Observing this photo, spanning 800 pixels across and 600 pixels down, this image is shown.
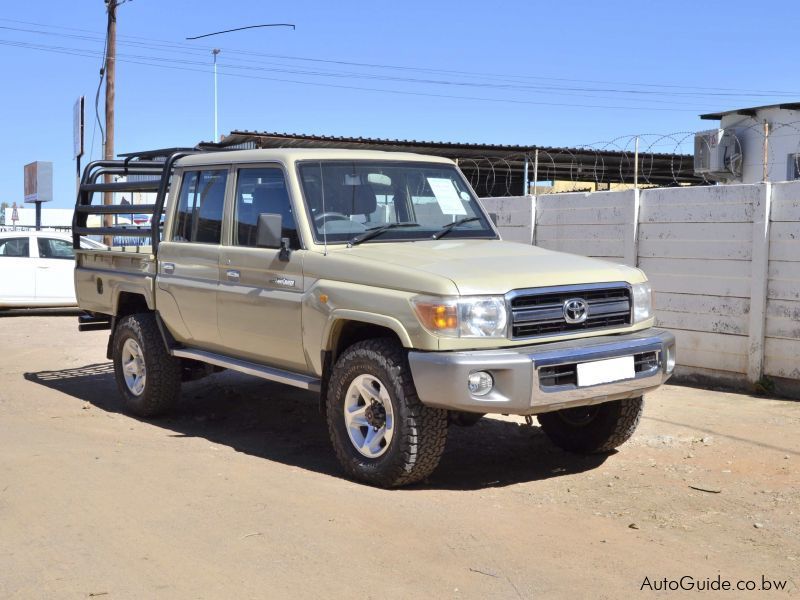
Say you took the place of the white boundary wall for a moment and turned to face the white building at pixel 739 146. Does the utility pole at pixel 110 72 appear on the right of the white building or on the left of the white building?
left

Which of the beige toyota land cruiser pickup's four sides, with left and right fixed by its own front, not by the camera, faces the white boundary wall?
left

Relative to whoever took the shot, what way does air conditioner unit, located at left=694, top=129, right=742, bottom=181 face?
facing the viewer and to the left of the viewer

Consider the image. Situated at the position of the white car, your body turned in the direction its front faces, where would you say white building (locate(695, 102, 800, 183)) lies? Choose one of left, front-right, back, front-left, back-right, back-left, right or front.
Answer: front

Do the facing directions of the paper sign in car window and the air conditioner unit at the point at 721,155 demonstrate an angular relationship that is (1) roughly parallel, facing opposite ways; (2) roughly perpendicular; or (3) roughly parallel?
roughly perpendicular

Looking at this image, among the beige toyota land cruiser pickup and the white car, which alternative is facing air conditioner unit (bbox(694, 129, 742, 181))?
the white car

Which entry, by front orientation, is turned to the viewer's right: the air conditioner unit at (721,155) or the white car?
the white car

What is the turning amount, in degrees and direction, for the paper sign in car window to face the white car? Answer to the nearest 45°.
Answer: approximately 180°

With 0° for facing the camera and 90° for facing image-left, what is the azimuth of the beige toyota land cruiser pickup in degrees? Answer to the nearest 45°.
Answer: approximately 315°

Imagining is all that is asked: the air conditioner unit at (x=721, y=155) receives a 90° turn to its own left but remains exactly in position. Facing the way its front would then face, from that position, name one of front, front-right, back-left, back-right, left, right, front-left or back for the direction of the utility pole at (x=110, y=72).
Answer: back-right

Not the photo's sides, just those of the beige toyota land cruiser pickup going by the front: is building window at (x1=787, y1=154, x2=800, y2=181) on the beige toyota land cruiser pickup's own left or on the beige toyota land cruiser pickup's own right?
on the beige toyota land cruiser pickup's own left

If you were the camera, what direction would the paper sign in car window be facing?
facing the viewer and to the right of the viewer

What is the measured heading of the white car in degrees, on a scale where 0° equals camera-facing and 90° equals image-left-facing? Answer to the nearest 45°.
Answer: approximately 270°
